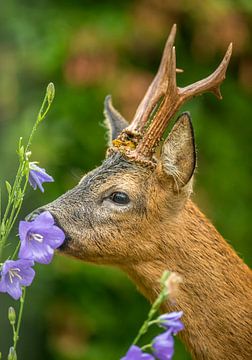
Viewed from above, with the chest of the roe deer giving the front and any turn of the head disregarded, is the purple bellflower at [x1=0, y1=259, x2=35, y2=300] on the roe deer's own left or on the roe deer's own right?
on the roe deer's own left

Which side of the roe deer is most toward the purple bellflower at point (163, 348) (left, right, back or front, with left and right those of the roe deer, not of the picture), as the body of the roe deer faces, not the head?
left

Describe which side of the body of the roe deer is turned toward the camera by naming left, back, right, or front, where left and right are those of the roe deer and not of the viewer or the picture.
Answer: left

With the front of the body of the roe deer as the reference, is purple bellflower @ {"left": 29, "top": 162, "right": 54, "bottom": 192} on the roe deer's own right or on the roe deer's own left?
on the roe deer's own left
